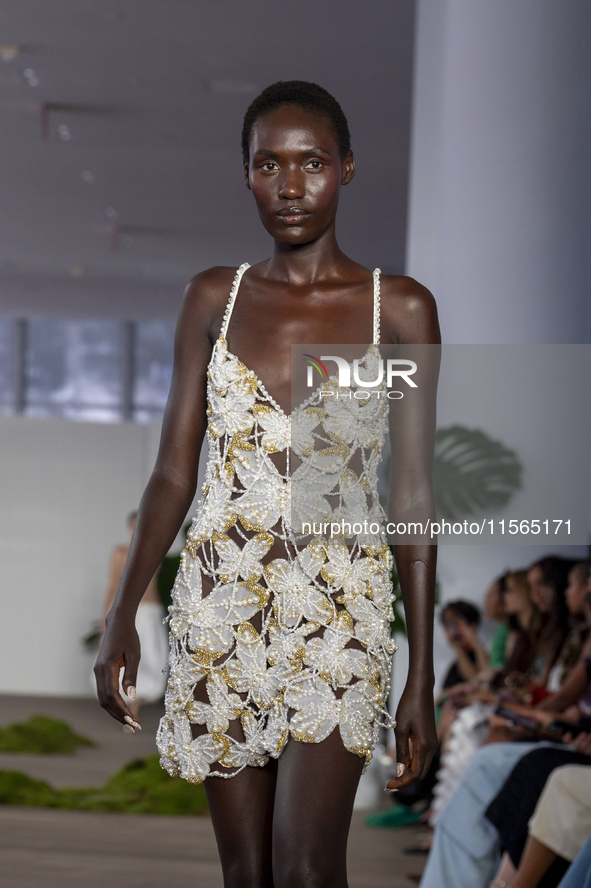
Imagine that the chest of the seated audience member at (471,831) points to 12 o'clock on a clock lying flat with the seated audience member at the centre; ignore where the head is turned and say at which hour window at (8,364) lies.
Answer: The window is roughly at 2 o'clock from the seated audience member.

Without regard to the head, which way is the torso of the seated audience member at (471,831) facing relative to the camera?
to the viewer's left

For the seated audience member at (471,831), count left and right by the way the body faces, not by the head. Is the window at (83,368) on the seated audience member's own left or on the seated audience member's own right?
on the seated audience member's own right

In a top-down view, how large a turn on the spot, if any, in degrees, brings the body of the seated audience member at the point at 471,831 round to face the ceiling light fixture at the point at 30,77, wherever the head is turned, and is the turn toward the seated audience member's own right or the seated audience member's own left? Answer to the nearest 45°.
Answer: approximately 45° to the seated audience member's own right
